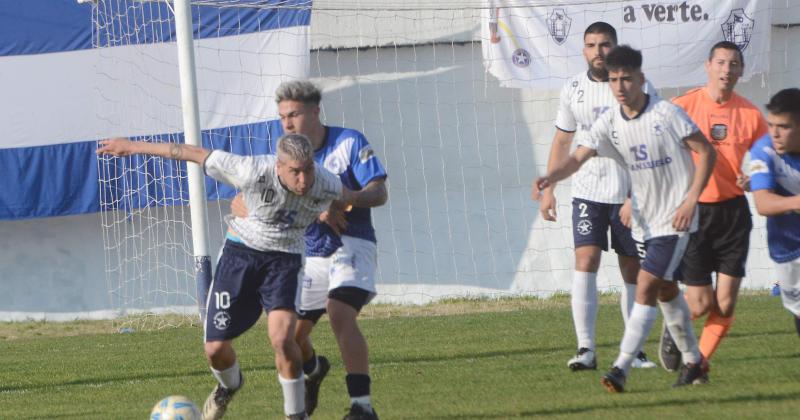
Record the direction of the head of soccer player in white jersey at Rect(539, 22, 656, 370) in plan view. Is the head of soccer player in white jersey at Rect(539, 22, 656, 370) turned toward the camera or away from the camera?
toward the camera

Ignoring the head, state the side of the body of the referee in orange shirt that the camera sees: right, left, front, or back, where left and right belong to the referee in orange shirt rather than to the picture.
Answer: front

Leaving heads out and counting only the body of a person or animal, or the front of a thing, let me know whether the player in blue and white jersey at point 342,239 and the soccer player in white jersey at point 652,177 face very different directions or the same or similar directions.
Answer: same or similar directions

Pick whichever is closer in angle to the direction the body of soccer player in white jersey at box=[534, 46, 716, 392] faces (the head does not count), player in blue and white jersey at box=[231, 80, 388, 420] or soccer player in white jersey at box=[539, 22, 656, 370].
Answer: the player in blue and white jersey

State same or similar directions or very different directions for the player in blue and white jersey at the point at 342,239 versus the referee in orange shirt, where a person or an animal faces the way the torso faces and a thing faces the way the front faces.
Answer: same or similar directions

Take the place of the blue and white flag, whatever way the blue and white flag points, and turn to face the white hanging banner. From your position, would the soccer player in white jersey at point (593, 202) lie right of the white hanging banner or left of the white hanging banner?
right

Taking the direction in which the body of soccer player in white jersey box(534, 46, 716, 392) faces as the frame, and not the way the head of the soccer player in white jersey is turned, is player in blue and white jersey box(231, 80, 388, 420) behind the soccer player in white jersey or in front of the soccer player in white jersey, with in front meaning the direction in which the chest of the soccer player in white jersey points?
in front

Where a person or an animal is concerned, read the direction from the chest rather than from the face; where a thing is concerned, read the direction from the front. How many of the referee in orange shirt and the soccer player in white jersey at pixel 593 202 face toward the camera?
2

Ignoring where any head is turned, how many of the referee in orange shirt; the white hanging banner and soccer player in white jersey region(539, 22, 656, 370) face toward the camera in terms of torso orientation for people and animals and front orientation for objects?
3

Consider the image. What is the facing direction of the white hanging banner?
toward the camera

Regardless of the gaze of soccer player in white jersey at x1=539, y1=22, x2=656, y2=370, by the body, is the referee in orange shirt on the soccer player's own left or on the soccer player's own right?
on the soccer player's own left

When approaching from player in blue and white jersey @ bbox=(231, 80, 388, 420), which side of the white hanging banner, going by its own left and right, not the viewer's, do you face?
front

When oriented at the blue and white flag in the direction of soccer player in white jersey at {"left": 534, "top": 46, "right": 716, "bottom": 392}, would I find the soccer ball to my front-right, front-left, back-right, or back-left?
front-right

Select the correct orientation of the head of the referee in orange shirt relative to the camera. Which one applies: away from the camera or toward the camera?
toward the camera

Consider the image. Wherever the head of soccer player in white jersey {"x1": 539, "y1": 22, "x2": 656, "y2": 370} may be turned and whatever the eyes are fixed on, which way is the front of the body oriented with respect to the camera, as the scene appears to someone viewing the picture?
toward the camera
